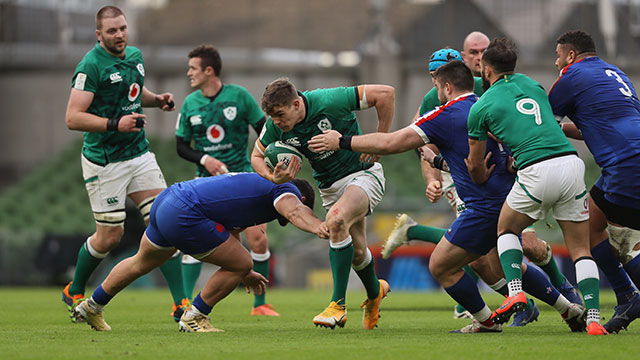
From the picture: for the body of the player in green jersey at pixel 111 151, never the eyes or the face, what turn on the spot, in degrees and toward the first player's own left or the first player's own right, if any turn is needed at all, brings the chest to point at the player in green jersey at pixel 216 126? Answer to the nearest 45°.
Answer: approximately 90° to the first player's own left

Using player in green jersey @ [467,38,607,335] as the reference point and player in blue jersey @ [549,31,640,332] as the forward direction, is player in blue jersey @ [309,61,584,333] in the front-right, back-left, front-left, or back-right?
back-left

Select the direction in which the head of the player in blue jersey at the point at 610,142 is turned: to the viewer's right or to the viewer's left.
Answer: to the viewer's left

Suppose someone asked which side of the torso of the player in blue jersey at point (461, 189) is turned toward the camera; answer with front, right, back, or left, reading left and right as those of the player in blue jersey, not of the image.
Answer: left

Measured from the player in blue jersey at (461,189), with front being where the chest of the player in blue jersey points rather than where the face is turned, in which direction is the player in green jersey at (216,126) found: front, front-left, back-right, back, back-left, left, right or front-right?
front-right

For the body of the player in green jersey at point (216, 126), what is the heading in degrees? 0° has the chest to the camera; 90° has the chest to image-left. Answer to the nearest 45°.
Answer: approximately 0°

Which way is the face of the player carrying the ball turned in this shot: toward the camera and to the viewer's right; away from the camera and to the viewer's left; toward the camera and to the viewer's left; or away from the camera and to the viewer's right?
toward the camera and to the viewer's left

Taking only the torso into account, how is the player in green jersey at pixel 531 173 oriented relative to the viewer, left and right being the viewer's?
facing away from the viewer and to the left of the viewer

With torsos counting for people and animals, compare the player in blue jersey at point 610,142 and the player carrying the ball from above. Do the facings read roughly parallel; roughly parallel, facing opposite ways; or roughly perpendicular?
roughly perpendicular

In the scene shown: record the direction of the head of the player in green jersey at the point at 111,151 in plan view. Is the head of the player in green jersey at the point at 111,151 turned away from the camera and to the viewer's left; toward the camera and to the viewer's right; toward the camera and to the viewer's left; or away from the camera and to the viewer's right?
toward the camera and to the viewer's right
